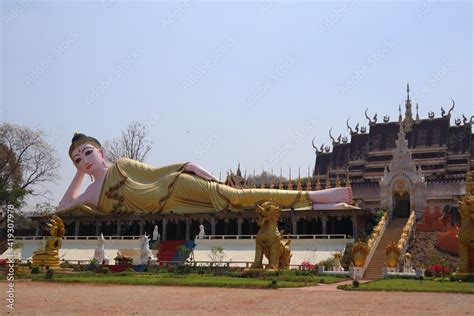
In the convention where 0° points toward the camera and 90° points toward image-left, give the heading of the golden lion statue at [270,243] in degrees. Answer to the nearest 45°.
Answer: approximately 45°

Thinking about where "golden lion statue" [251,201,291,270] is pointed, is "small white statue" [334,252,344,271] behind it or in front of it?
behind

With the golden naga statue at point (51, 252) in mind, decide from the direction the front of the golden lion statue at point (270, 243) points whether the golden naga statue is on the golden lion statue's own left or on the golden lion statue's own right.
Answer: on the golden lion statue's own right
